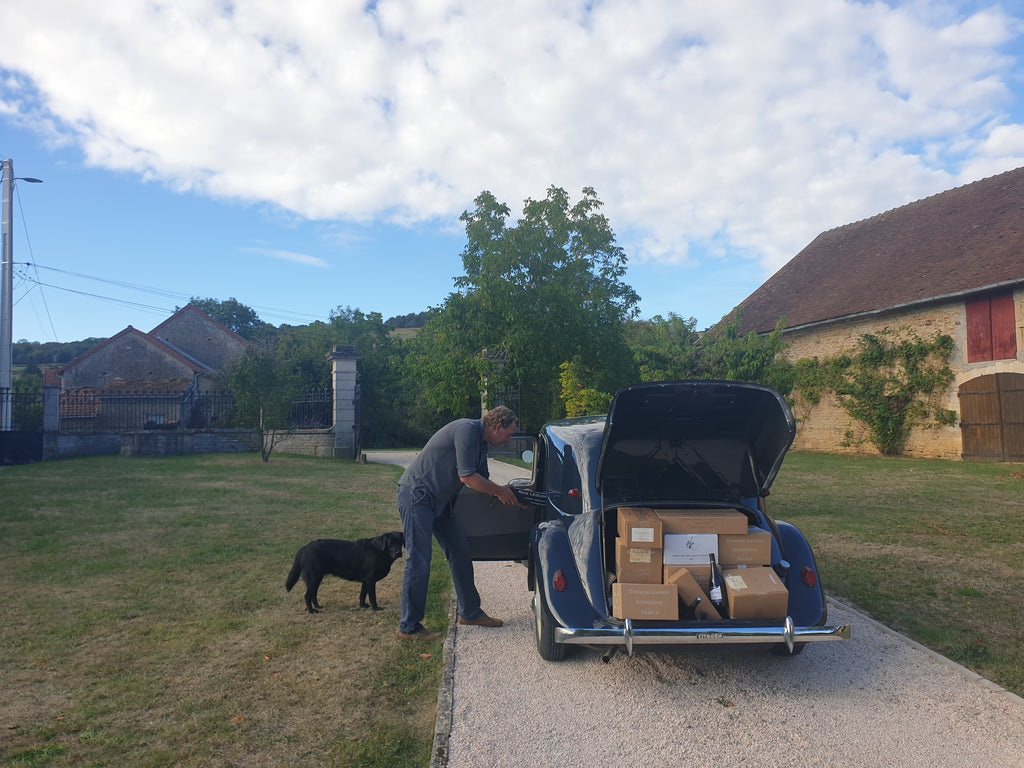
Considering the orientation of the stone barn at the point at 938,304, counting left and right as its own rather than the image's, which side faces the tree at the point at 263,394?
front

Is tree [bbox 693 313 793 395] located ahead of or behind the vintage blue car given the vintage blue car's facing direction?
ahead

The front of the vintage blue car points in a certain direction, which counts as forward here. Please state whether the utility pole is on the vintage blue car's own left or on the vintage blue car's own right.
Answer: on the vintage blue car's own left

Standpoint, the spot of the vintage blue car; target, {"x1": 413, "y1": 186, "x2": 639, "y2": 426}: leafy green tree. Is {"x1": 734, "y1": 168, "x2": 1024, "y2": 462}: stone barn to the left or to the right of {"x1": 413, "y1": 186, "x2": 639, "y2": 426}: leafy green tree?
right

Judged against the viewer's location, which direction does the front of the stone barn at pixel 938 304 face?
facing the viewer and to the left of the viewer

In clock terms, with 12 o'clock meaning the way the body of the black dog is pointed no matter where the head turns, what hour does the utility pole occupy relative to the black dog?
The utility pole is roughly at 8 o'clock from the black dog.

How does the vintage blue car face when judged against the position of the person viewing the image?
facing away from the viewer

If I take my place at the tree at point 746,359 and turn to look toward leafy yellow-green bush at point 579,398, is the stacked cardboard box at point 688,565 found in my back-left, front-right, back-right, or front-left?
front-left

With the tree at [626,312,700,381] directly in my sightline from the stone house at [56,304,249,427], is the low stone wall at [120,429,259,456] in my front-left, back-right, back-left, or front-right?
front-right

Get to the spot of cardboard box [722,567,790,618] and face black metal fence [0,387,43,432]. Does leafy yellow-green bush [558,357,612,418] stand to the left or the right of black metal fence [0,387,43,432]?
right

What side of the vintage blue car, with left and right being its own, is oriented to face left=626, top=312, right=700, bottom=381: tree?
front

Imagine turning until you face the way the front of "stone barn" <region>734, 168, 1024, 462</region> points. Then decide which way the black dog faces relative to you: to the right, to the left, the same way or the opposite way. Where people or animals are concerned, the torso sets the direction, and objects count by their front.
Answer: the opposite way

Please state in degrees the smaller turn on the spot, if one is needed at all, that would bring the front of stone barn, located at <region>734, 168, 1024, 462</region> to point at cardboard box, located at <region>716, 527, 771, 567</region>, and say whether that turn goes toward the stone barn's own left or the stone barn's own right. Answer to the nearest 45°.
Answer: approximately 45° to the stone barn's own left

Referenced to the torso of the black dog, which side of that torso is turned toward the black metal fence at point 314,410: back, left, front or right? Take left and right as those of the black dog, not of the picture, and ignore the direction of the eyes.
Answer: left

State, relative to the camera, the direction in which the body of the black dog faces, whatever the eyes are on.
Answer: to the viewer's right

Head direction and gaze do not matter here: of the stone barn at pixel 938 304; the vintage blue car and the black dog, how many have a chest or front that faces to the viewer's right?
1

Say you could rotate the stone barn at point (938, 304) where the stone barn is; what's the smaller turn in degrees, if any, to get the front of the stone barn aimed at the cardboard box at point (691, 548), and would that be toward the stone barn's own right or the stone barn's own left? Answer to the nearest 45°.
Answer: approximately 45° to the stone barn's own left
